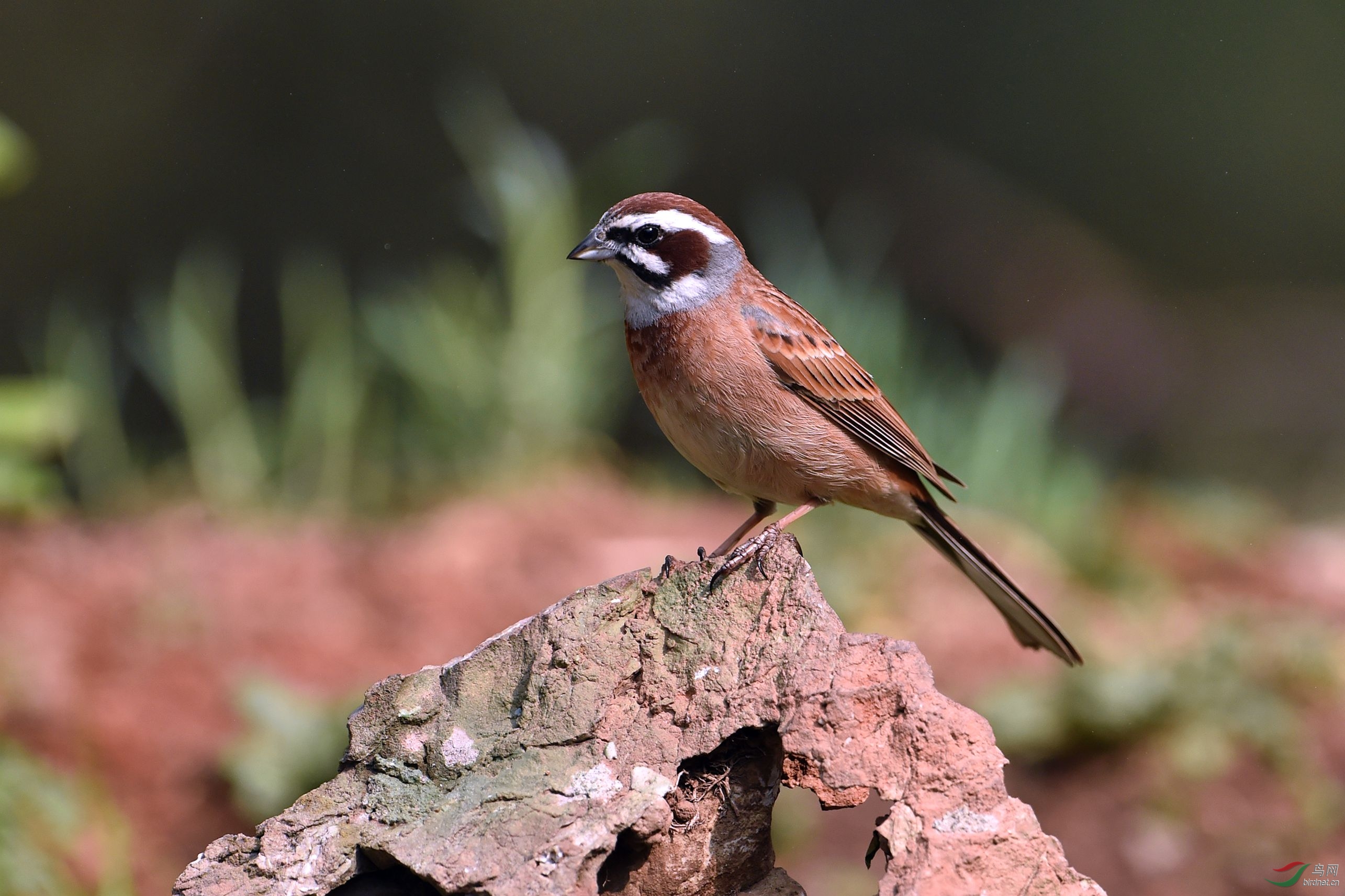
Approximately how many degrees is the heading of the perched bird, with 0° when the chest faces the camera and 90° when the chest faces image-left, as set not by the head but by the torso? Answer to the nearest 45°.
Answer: approximately 90°
